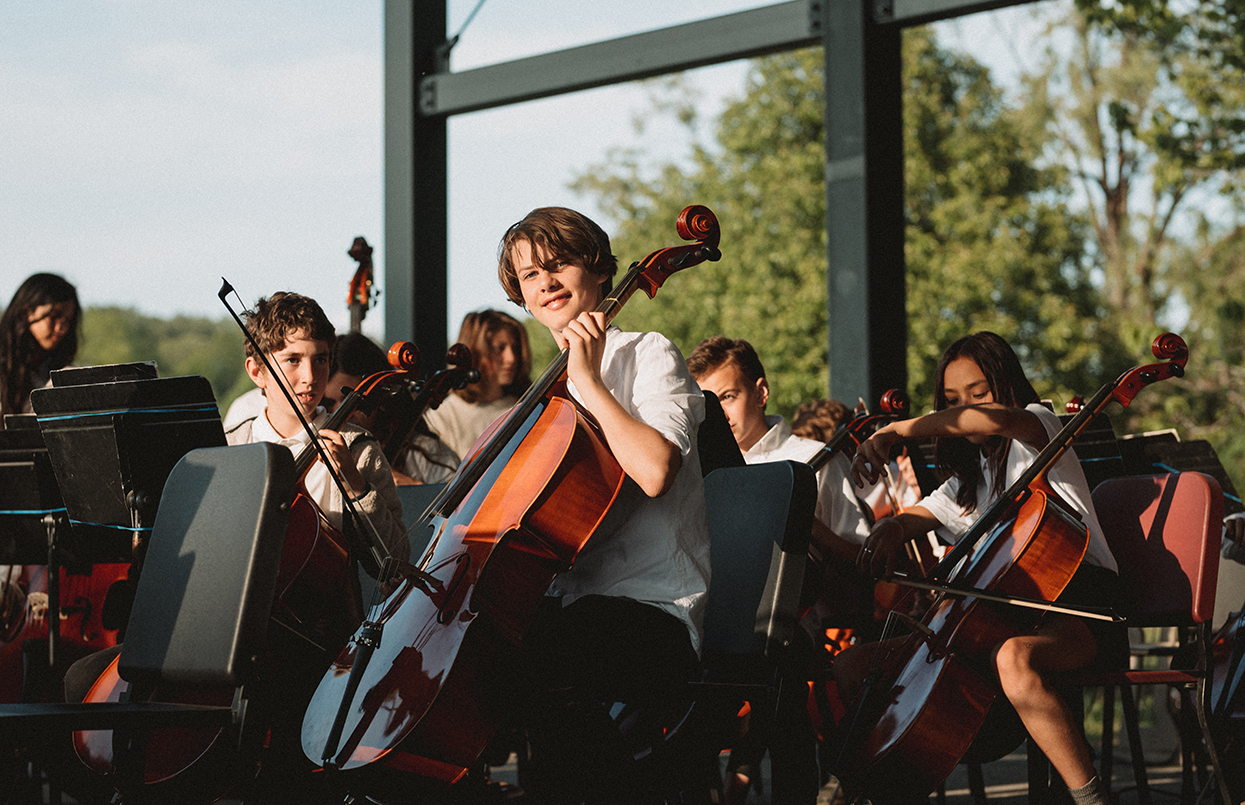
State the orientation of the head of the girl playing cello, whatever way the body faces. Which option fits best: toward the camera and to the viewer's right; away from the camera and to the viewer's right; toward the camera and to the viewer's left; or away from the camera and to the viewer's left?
toward the camera and to the viewer's left

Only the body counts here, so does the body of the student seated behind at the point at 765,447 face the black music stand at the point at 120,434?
yes

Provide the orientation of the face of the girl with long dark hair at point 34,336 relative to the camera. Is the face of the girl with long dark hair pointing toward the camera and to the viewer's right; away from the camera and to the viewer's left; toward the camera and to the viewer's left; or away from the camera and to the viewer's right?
toward the camera and to the viewer's right

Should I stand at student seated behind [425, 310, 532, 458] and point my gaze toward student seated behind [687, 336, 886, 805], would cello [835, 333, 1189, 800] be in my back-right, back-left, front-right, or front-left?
front-right

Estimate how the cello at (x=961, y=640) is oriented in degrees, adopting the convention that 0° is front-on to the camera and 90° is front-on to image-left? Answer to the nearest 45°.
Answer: approximately 45°

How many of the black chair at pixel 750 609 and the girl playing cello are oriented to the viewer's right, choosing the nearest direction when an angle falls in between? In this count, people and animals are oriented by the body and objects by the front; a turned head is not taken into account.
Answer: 0

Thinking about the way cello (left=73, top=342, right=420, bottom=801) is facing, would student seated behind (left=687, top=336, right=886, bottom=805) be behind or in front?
behind

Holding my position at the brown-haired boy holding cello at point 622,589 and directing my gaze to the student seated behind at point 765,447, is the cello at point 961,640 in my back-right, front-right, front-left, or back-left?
front-right

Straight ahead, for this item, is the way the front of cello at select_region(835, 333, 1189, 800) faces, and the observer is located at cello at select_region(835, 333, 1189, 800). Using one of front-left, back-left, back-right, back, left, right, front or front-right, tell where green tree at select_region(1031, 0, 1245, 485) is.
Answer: back-right

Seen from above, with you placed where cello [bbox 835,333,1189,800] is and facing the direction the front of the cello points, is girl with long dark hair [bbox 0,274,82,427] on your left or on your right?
on your right

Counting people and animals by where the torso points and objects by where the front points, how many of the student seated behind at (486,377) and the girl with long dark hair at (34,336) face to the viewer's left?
0

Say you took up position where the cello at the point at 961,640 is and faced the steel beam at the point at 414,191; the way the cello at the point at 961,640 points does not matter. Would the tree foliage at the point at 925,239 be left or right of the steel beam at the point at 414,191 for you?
right
